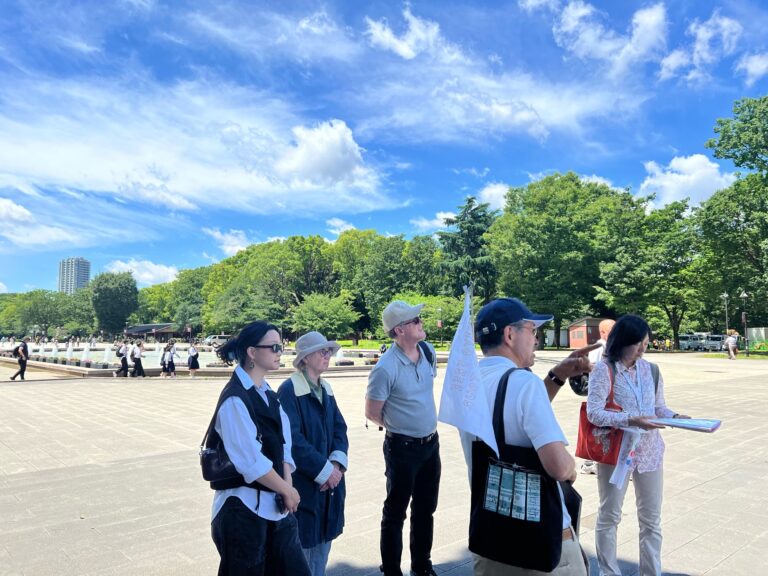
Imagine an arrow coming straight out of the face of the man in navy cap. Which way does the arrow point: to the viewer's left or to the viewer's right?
to the viewer's right

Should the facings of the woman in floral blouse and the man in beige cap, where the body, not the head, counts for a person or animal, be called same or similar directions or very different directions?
same or similar directions

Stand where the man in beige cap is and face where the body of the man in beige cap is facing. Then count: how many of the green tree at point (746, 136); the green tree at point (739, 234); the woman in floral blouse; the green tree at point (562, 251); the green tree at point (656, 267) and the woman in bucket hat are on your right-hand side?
1

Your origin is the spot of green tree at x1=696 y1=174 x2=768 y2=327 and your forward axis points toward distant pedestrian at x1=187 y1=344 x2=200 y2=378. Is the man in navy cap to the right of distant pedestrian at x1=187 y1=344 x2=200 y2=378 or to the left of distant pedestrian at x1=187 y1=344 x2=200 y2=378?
left

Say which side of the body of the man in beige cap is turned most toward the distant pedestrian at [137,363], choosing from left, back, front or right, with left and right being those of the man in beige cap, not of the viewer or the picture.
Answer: back

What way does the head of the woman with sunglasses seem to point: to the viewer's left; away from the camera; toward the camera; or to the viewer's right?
to the viewer's right

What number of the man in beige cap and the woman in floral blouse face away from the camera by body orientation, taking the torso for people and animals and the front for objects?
0

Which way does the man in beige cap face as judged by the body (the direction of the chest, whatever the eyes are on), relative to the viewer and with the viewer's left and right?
facing the viewer and to the right of the viewer

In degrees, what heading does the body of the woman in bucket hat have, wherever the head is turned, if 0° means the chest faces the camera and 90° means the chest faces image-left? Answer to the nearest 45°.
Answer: approximately 315°

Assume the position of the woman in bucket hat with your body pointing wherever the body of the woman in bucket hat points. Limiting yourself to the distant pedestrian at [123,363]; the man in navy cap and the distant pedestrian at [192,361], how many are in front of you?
1

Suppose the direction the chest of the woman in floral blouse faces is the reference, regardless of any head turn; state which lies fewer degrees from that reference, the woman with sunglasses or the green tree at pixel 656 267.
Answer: the woman with sunglasses

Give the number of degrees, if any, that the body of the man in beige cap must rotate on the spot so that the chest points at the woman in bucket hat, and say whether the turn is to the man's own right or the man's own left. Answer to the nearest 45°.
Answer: approximately 90° to the man's own right

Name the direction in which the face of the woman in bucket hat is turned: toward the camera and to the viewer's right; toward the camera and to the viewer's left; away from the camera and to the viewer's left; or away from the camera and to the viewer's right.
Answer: toward the camera and to the viewer's right
